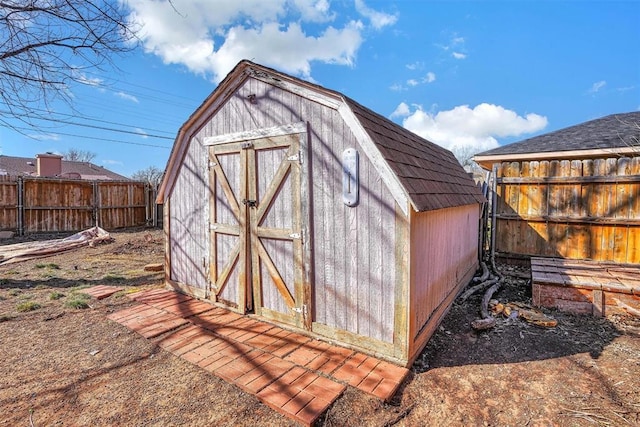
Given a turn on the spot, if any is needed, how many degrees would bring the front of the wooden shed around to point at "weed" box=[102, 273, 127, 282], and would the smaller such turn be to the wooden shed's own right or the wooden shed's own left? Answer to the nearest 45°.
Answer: approximately 90° to the wooden shed's own right

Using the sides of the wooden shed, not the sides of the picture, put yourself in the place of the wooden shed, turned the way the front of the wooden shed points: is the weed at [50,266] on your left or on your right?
on your right

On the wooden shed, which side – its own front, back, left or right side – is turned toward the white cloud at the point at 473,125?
back

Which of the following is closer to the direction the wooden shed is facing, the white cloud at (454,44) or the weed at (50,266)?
the weed

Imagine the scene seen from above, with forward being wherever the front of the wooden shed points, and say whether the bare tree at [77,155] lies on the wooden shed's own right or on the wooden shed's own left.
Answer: on the wooden shed's own right

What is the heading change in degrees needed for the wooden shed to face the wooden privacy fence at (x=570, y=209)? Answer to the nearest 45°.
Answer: approximately 180°

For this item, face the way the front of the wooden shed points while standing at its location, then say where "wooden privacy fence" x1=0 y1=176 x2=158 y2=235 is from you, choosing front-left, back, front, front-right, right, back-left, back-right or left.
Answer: right

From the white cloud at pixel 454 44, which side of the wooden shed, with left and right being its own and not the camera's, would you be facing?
back

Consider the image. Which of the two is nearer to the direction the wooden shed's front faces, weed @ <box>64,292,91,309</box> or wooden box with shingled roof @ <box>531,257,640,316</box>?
the weed

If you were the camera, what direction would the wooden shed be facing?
facing the viewer and to the left of the viewer

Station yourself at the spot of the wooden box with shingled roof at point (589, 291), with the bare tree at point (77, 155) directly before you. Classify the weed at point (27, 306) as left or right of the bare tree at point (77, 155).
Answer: left
